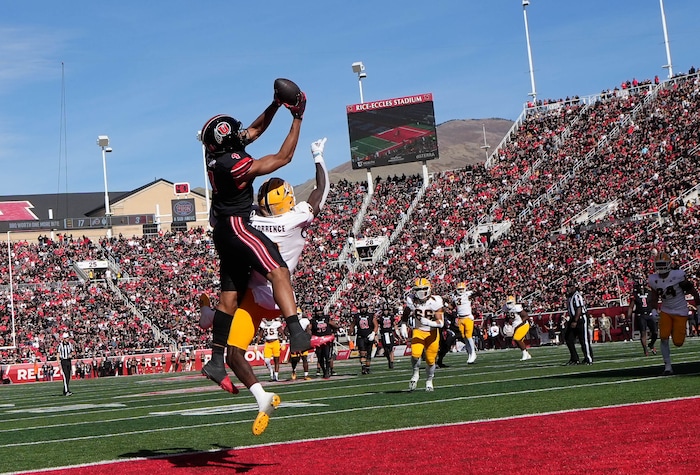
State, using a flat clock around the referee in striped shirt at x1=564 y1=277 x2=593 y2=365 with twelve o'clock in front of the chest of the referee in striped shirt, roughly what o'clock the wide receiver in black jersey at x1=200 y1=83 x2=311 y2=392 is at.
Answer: The wide receiver in black jersey is roughly at 11 o'clock from the referee in striped shirt.

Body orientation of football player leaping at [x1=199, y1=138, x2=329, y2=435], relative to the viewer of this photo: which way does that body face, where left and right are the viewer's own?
facing away from the viewer and to the right of the viewer

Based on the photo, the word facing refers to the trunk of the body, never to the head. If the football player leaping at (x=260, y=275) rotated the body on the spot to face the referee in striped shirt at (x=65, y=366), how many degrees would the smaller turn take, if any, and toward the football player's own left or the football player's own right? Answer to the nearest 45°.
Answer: approximately 45° to the football player's own left

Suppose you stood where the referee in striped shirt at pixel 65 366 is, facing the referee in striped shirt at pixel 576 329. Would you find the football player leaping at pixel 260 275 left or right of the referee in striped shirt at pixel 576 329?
right

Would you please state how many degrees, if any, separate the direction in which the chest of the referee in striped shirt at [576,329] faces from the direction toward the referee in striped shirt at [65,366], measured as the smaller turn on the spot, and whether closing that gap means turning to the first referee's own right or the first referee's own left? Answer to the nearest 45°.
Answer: approximately 45° to the first referee's own right

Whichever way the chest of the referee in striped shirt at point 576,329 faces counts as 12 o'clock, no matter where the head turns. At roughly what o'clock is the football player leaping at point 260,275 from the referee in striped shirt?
The football player leaping is roughly at 11 o'clock from the referee in striped shirt.
